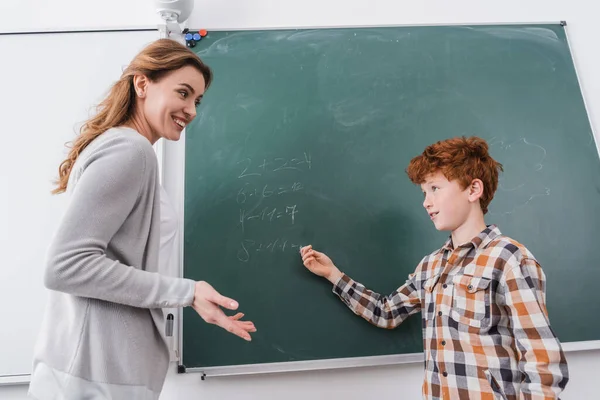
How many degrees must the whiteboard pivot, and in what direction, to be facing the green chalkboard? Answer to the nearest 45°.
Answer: approximately 45° to its left

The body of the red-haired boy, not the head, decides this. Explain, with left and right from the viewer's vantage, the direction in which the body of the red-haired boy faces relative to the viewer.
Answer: facing the viewer and to the left of the viewer

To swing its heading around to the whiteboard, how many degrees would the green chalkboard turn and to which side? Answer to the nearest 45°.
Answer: approximately 90° to its right

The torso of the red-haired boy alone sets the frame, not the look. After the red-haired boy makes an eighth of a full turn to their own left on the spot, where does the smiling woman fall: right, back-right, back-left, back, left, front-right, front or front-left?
front-right

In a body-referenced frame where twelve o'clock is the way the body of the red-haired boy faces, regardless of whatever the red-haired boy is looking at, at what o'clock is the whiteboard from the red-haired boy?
The whiteboard is roughly at 1 o'clock from the red-haired boy.

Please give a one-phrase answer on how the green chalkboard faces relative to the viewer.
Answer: facing the viewer

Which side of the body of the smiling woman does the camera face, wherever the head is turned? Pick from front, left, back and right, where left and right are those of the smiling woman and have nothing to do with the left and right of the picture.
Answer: right

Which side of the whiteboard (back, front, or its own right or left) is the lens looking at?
front

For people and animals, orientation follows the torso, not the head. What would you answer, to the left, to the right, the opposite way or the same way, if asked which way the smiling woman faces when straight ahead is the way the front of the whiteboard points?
to the left

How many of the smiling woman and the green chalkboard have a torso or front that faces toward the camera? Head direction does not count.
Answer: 1

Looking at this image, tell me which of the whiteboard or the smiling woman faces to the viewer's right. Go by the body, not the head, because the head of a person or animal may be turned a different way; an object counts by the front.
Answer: the smiling woman

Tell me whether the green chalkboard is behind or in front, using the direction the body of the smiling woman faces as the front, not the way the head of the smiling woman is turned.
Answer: in front

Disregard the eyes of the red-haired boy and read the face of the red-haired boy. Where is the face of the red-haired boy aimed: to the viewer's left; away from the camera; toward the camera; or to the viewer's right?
to the viewer's left
